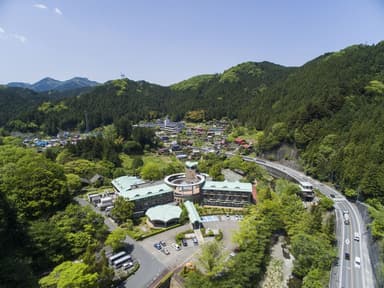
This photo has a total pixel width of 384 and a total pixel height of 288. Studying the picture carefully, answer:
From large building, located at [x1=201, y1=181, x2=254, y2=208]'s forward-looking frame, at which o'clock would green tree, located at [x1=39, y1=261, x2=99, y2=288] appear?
The green tree is roughly at 1 o'clock from the large building.

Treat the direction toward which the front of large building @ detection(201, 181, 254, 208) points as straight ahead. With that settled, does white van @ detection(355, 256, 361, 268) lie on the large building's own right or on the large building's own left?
on the large building's own left

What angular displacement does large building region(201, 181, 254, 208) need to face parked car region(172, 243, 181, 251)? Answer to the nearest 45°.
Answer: approximately 45° to its right

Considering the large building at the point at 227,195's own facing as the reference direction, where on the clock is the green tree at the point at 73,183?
The green tree is roughly at 3 o'clock from the large building.

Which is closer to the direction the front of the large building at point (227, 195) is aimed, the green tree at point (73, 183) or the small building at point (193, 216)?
the small building

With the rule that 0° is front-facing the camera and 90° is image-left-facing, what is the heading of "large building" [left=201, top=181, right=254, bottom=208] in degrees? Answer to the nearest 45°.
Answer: approximately 0°

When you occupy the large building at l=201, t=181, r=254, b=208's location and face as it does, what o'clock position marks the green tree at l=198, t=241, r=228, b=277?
The green tree is roughly at 12 o'clock from the large building.

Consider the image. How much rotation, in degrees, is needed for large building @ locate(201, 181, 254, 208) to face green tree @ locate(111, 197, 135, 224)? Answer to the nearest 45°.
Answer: approximately 45° to its right

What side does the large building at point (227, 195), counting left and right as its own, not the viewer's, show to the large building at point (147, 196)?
right

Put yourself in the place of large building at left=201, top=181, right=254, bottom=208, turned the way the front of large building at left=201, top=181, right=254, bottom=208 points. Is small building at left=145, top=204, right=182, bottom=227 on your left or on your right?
on your right
